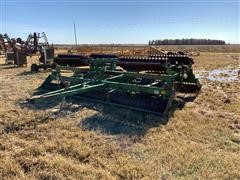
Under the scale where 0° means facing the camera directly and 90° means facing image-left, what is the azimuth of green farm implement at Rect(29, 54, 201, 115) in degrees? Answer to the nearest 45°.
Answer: approximately 45°

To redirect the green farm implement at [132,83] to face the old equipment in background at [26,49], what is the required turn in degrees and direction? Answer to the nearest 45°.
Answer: approximately 90° to its right
